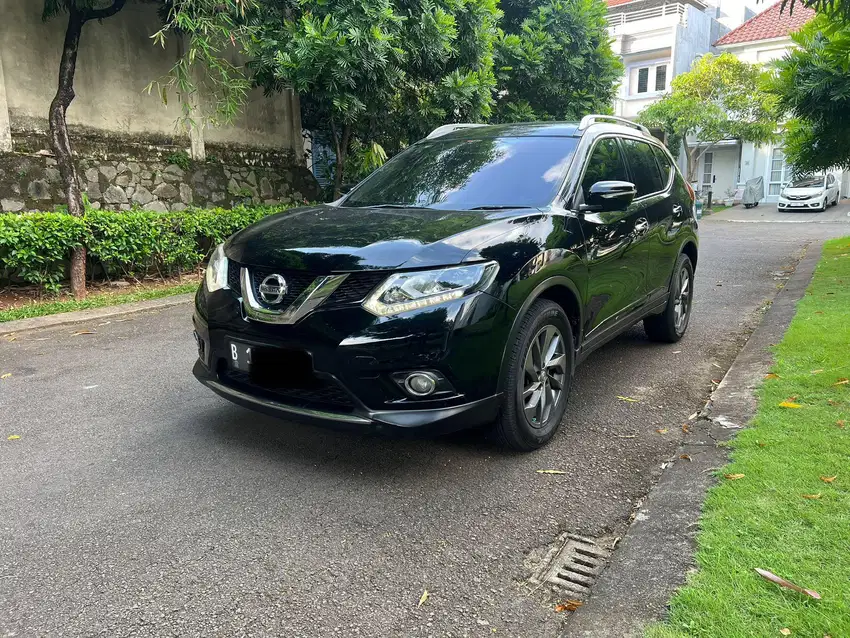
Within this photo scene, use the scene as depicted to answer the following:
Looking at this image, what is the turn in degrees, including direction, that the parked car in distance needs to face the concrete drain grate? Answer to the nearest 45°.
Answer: approximately 45° to its left

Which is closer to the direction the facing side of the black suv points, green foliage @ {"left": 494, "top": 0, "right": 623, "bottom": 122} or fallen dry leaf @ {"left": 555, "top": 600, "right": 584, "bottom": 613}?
the fallen dry leaf

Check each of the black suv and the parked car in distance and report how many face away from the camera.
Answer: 0

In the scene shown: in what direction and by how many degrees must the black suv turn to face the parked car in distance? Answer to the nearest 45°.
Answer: approximately 180°

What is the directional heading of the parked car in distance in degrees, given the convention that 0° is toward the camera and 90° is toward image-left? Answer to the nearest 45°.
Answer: approximately 45°

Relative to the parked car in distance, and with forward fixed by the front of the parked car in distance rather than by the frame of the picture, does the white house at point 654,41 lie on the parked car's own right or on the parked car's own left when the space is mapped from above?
on the parked car's own right

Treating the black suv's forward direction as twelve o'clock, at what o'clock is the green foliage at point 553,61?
The green foliage is roughly at 5 o'clock from the black suv.

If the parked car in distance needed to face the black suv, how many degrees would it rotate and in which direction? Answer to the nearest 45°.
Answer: approximately 45° to its left

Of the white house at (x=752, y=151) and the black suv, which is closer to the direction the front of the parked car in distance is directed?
the black suv

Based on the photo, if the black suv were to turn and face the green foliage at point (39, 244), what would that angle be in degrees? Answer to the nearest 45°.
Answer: approximately 90° to its right

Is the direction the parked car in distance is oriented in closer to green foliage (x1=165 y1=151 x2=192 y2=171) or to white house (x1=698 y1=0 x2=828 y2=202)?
the green foliage
